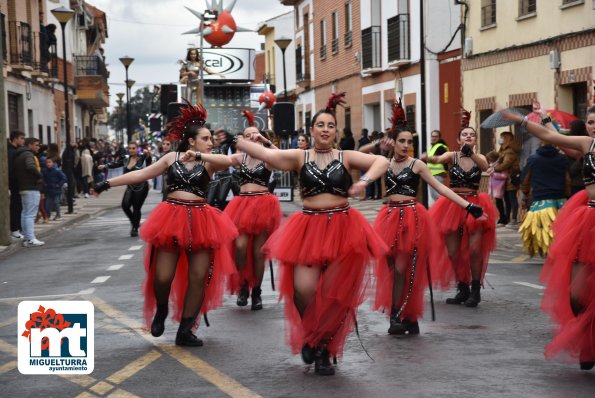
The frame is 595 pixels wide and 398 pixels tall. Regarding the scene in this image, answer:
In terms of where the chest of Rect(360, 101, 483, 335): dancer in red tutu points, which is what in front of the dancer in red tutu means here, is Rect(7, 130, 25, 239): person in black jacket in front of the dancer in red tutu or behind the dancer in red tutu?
behind

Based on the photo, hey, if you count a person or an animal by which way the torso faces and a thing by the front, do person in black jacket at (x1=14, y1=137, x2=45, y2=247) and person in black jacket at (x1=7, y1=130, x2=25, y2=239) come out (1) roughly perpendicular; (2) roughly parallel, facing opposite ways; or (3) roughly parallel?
roughly parallel

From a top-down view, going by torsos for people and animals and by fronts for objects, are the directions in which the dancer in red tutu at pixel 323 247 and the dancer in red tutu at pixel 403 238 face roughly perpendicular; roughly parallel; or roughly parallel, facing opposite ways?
roughly parallel

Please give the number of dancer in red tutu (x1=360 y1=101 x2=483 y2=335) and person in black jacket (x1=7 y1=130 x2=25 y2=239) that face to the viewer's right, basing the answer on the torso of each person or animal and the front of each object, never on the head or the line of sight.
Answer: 1

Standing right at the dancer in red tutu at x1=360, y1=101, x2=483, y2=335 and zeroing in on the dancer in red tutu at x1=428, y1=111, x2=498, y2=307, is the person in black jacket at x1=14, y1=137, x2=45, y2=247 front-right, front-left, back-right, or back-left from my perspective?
front-left

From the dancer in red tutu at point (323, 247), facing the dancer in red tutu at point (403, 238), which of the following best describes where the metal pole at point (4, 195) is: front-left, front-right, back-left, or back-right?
front-left

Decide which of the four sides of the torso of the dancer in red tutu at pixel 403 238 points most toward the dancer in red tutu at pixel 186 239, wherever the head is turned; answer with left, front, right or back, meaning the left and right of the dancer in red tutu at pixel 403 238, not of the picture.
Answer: right

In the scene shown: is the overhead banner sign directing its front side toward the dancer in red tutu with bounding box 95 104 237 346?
yes

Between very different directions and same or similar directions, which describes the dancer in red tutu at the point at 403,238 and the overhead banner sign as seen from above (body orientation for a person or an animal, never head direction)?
same or similar directions

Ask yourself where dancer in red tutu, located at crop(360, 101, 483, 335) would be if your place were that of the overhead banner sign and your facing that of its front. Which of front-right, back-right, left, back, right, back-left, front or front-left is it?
front

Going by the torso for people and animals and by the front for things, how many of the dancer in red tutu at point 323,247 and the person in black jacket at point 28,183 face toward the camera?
1

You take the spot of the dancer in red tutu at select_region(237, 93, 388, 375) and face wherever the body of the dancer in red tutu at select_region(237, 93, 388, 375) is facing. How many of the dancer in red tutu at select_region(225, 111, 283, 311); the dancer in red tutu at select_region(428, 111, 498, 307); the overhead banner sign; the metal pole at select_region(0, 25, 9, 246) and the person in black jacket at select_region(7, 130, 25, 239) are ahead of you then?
0

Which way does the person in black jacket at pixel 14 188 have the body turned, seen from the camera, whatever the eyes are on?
to the viewer's right

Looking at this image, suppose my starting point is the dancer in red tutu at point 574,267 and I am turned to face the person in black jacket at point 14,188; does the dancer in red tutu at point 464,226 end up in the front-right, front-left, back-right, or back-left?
front-right

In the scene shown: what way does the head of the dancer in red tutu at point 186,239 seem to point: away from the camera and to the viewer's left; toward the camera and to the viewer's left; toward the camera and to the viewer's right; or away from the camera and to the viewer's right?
toward the camera and to the viewer's right

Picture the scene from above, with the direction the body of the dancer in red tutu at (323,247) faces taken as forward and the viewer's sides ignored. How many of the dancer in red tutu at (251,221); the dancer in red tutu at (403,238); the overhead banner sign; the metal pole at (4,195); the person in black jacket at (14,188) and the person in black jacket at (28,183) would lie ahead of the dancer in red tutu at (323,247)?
0

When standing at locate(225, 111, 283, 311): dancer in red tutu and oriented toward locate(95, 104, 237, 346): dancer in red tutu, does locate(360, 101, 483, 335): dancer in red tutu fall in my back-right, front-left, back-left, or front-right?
front-left

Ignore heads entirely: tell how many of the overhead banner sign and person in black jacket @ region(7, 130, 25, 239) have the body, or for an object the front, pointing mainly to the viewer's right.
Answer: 1

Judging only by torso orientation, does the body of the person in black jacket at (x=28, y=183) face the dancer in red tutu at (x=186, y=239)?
no

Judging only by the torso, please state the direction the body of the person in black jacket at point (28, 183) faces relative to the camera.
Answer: to the viewer's right

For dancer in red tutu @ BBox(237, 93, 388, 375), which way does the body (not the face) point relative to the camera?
toward the camera

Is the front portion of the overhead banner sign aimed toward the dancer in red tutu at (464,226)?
yes
